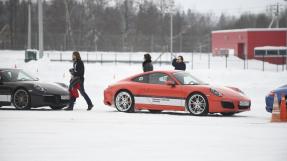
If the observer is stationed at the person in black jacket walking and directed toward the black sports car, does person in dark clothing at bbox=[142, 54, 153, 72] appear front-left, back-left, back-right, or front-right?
back-right

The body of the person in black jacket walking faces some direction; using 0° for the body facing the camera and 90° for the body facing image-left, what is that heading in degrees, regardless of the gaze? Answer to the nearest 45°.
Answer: approximately 90°

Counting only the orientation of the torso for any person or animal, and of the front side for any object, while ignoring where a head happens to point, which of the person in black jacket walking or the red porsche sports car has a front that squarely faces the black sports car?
the person in black jacket walking

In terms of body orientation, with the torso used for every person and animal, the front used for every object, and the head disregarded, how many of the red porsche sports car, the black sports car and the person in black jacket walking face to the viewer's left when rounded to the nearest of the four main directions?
1

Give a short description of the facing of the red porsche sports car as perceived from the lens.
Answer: facing the viewer and to the right of the viewer

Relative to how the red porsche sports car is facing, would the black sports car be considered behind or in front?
behind

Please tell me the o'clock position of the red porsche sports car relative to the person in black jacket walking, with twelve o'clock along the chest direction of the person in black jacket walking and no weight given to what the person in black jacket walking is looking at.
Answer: The red porsche sports car is roughly at 7 o'clock from the person in black jacket walking.

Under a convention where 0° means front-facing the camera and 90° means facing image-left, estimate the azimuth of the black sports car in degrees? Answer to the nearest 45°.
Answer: approximately 315°

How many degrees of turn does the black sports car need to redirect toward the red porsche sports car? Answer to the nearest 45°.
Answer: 0° — it already faces it

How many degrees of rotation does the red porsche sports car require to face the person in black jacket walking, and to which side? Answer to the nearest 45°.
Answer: approximately 135° to its right

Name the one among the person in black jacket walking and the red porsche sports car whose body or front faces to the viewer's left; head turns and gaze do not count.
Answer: the person in black jacket walking
